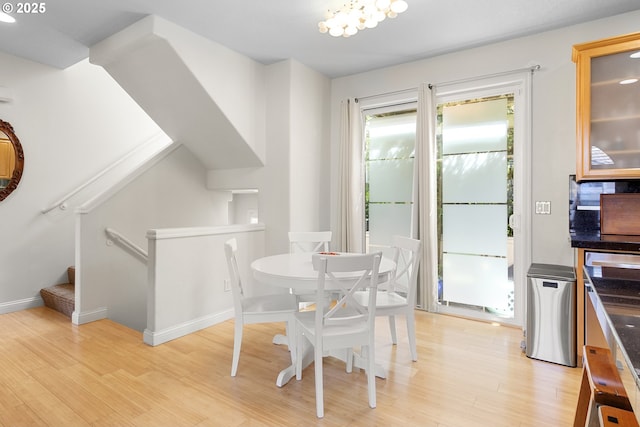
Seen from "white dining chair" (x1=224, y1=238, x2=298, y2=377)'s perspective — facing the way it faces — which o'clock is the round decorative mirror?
The round decorative mirror is roughly at 7 o'clock from the white dining chair.

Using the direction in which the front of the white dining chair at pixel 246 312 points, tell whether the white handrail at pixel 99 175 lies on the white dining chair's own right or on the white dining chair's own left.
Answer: on the white dining chair's own left

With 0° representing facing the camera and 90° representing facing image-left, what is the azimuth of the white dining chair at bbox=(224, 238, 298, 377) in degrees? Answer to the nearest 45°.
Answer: approximately 270°

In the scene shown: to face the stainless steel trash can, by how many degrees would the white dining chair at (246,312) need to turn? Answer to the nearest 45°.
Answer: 0° — it already faces it

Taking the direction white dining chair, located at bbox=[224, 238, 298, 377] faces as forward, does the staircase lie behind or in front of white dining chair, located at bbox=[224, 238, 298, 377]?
behind

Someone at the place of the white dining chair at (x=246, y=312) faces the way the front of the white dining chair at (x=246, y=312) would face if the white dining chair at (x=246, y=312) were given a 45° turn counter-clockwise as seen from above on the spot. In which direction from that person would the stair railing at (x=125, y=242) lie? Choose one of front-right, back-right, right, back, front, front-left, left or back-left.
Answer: left

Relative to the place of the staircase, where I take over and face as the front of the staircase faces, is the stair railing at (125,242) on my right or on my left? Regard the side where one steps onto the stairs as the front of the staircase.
on my left

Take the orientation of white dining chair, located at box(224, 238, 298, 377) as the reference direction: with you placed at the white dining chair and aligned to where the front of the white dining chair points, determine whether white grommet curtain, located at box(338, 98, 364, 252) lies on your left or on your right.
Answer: on your left
